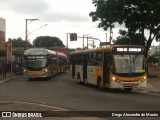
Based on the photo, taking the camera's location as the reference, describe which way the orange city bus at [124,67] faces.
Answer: facing the viewer and to the right of the viewer

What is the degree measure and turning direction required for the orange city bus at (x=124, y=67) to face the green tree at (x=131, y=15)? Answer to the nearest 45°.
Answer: approximately 135° to its left
